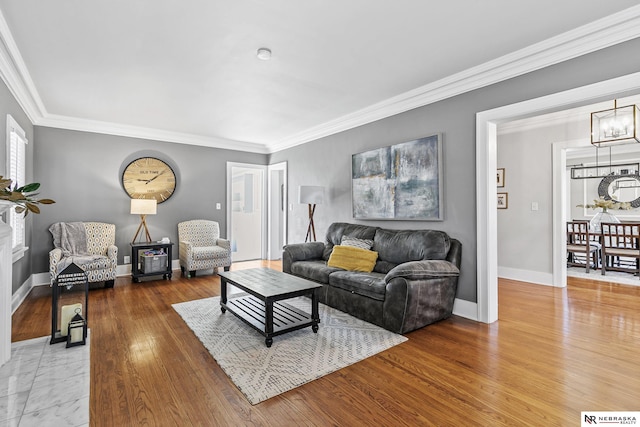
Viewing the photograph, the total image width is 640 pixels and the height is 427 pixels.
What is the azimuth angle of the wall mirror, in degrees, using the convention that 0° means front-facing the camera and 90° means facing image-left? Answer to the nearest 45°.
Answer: approximately 0°

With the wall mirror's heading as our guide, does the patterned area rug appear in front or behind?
in front

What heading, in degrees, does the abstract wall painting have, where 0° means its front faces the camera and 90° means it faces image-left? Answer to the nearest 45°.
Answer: approximately 45°

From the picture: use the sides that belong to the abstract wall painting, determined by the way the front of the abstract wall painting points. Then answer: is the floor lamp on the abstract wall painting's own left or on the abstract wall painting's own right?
on the abstract wall painting's own right

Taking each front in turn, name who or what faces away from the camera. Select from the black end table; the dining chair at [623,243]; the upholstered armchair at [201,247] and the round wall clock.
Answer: the dining chair

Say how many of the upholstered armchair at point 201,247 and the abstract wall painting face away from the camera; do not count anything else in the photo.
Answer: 0

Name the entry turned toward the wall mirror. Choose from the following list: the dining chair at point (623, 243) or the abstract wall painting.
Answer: the dining chair

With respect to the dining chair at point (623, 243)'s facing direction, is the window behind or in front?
behind

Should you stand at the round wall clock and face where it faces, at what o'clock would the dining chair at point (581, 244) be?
The dining chair is roughly at 10 o'clock from the round wall clock.

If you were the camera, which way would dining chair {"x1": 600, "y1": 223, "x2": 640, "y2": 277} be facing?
facing away from the viewer

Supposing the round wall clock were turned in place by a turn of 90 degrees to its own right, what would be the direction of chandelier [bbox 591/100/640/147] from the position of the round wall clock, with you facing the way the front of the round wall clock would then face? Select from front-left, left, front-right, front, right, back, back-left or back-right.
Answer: back-left

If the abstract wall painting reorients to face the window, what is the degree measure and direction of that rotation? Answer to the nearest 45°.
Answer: approximately 45° to its right

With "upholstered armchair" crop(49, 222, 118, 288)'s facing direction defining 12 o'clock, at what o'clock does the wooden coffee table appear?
The wooden coffee table is roughly at 11 o'clock from the upholstered armchair.

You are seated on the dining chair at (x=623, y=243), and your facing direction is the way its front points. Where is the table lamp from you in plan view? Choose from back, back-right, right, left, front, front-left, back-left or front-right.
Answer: back-left

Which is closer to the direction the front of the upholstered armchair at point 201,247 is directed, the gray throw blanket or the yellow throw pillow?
the yellow throw pillow
